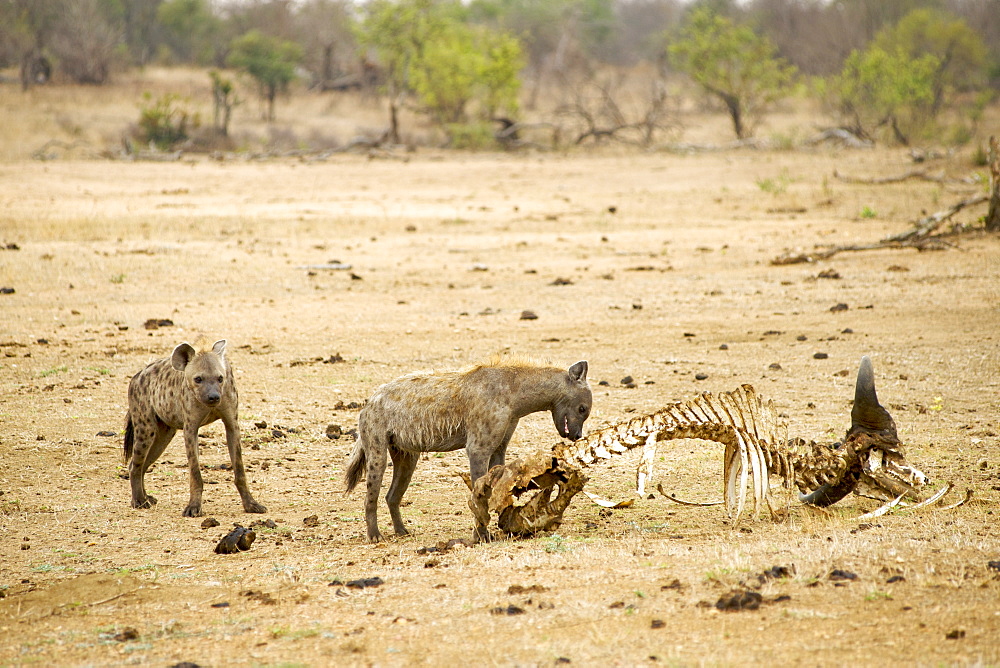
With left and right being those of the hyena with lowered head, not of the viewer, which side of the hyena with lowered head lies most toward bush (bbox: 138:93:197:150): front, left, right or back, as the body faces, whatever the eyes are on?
left

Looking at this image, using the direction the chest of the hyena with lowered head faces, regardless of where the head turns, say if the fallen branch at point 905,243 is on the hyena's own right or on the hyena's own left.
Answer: on the hyena's own left

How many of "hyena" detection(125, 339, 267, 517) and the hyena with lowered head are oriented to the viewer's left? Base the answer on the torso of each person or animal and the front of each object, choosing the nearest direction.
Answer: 0

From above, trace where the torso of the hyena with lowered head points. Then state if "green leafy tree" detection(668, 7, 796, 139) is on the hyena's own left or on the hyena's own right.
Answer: on the hyena's own left

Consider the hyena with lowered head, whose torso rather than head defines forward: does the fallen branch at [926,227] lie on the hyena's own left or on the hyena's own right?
on the hyena's own left

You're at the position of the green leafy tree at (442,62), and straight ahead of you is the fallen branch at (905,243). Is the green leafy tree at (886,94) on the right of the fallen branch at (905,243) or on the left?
left

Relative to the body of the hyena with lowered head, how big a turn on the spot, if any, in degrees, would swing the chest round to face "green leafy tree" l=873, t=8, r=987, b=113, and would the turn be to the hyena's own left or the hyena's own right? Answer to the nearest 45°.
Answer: approximately 45° to the hyena's own left

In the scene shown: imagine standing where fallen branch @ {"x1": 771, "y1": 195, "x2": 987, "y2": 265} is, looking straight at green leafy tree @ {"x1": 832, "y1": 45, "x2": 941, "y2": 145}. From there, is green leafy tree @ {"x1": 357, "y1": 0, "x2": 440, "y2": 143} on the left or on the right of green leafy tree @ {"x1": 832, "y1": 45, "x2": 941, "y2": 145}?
left

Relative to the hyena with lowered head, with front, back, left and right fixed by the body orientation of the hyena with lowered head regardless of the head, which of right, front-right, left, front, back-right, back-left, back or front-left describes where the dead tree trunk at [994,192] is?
front-left

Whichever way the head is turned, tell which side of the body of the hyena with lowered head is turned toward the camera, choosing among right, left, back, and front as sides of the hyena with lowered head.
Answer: right

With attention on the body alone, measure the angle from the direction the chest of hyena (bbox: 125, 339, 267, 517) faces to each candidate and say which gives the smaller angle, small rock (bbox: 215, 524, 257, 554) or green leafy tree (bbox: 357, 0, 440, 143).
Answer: the small rock

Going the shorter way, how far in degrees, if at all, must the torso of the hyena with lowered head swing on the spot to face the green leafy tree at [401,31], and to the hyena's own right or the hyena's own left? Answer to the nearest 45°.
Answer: approximately 90° to the hyena's own left

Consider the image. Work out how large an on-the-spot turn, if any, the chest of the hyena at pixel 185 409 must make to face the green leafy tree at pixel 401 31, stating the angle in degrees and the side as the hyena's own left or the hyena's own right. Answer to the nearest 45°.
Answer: approximately 135° to the hyena's own left

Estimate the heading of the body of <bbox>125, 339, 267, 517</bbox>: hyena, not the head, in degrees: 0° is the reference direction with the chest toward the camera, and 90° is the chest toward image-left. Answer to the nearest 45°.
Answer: approximately 315°

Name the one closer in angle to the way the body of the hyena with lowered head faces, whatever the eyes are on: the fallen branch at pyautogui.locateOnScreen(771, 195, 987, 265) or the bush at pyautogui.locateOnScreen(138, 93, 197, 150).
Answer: the fallen branch

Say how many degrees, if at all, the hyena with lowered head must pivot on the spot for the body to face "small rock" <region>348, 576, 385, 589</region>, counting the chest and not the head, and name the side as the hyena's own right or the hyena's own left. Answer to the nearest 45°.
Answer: approximately 90° to the hyena's own right
